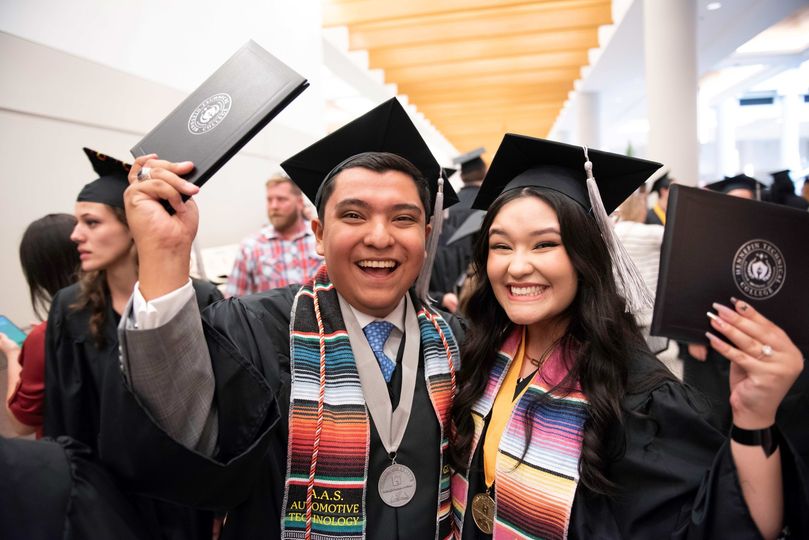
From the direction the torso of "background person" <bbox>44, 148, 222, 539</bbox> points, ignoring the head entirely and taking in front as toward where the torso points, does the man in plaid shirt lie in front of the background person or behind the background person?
behind

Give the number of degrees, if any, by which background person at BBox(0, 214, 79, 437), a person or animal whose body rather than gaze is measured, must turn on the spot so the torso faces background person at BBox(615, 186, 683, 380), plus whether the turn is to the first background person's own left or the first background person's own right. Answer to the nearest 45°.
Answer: approximately 135° to the first background person's own right

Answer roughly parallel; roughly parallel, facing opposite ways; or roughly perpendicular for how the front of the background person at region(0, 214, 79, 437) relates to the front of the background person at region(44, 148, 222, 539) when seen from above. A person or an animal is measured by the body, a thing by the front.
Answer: roughly perpendicular

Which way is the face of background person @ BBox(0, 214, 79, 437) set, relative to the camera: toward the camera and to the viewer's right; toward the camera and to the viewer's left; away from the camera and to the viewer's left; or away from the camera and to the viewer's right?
away from the camera and to the viewer's left

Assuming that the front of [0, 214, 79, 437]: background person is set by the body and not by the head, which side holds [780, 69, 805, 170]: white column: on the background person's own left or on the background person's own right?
on the background person's own right

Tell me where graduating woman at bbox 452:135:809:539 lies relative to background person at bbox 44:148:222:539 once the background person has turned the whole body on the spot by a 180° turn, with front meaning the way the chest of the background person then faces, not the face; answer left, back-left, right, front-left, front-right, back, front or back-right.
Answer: right

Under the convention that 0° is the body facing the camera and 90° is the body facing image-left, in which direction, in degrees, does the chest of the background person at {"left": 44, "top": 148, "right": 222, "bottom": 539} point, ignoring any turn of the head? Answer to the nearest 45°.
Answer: approximately 45°

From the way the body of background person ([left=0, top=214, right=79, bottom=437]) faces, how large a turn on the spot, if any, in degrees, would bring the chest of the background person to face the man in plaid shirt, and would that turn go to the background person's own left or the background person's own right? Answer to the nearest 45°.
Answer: approximately 90° to the background person's own right

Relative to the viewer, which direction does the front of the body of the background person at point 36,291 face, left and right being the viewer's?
facing away from the viewer and to the left of the viewer
